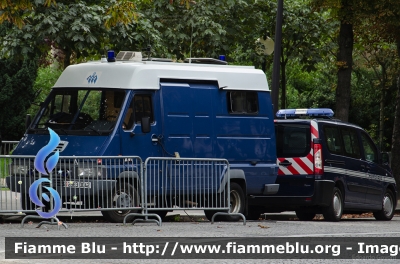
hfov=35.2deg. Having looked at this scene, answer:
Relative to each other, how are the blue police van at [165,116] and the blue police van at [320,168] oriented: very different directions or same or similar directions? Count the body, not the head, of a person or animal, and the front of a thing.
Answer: very different directions

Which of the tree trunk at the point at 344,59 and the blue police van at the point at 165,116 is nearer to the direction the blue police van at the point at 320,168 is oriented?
the tree trunk

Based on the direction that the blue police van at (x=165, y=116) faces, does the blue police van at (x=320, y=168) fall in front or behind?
behind

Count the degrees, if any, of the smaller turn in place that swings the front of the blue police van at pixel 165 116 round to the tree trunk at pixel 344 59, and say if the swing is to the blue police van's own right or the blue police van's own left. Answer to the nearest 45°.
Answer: approximately 180°

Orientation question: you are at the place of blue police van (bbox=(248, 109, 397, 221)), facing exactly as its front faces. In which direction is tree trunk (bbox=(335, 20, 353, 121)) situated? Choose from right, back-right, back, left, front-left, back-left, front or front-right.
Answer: front-left

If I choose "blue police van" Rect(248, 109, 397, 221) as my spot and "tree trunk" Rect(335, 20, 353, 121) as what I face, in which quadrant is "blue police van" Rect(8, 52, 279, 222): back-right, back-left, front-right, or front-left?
back-left

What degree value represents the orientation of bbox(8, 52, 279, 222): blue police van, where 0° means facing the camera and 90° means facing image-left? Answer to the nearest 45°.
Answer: approximately 45°

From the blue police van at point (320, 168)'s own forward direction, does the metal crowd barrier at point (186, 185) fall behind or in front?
behind

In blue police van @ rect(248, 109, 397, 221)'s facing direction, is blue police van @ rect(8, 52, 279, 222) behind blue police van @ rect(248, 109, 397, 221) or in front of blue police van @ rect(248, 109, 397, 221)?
behind

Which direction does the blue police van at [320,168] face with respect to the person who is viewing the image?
facing away from the viewer and to the right of the viewer
